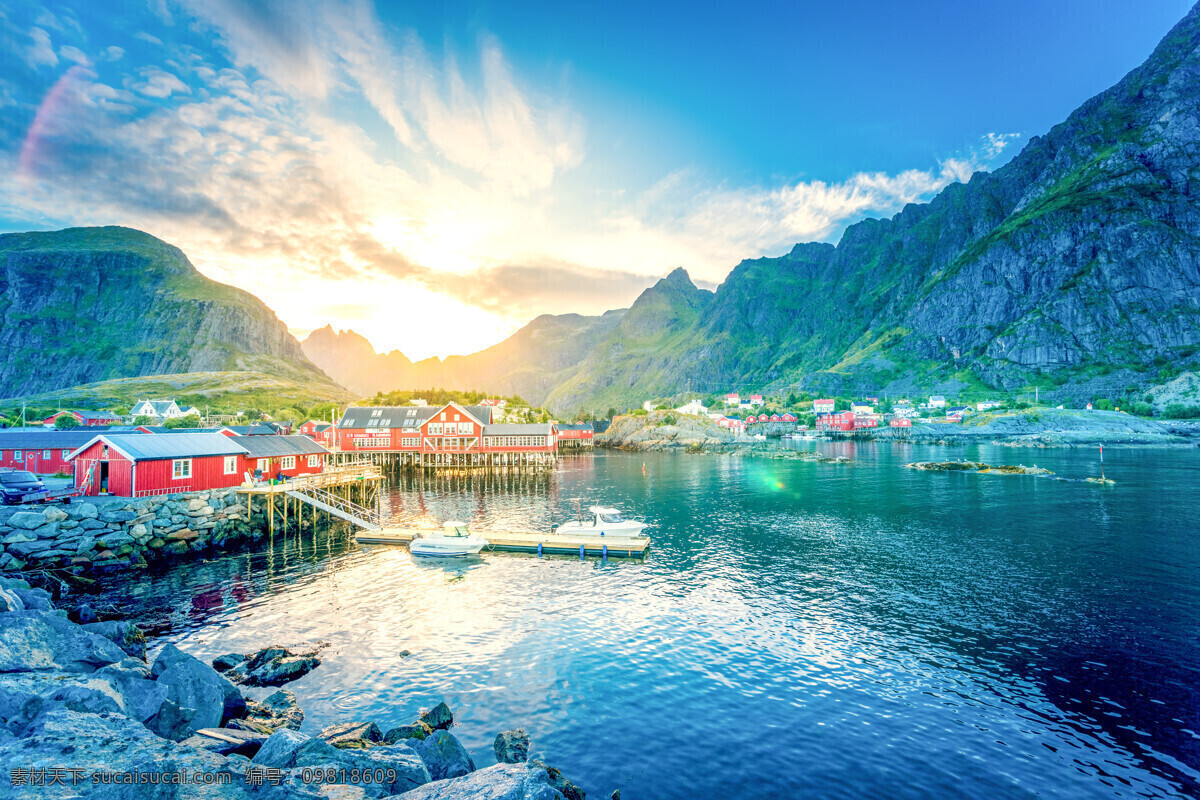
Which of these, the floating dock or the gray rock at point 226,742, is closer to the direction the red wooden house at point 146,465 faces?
the gray rock

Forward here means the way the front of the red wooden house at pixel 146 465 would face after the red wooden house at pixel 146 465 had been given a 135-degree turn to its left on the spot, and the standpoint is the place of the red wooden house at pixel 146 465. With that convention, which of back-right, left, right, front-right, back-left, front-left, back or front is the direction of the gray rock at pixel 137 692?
right

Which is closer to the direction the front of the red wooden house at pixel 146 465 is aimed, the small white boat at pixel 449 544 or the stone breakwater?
the stone breakwater

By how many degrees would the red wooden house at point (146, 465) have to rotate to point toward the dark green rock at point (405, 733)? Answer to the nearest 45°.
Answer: approximately 45° to its left

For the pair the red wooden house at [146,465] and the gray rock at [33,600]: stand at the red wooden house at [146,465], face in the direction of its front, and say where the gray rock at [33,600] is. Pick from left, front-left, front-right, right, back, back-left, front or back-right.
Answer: front-left

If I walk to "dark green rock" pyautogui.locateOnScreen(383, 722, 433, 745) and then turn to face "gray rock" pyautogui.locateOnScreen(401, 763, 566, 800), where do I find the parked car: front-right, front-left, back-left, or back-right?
back-right

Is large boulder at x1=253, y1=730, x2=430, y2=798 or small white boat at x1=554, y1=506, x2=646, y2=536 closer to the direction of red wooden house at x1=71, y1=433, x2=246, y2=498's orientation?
the large boulder

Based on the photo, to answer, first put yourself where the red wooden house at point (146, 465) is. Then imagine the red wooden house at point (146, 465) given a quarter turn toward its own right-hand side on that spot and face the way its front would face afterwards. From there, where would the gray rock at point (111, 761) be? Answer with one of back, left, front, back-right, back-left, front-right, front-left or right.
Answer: back-left

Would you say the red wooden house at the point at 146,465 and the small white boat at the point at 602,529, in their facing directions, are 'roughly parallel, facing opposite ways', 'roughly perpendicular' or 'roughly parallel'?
roughly perpendicular
